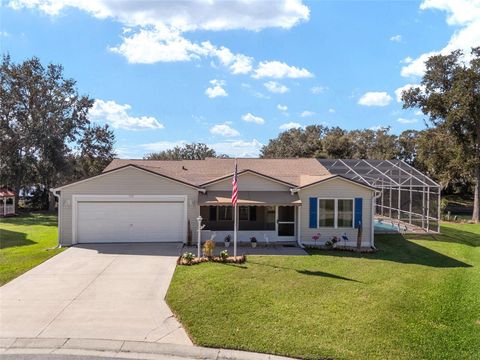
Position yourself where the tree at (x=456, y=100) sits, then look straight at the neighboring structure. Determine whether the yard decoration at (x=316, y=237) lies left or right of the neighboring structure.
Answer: left

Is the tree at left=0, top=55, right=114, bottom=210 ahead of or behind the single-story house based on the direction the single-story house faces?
behind

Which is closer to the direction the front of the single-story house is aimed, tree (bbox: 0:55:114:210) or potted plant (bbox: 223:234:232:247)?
the potted plant

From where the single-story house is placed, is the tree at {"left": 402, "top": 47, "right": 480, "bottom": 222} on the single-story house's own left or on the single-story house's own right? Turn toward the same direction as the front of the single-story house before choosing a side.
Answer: on the single-story house's own left

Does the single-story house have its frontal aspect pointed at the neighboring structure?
no

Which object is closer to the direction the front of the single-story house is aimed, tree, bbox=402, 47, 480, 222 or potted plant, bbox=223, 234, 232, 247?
the potted plant

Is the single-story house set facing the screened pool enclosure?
no

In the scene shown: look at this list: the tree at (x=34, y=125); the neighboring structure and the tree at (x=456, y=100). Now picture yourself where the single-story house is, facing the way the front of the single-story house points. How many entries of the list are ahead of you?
0

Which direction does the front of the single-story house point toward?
toward the camera
